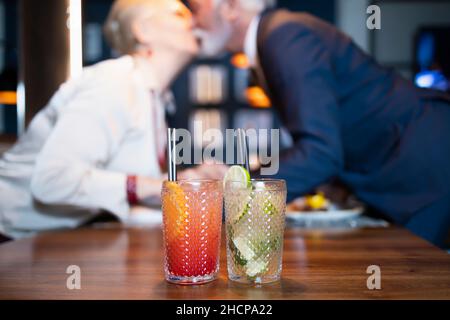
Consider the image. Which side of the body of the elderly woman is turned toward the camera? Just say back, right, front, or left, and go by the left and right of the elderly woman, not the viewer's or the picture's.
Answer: right

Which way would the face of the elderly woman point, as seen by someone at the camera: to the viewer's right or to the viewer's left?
to the viewer's right

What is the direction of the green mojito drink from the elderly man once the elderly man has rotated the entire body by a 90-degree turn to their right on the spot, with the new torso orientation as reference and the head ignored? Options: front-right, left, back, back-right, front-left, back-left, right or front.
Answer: back

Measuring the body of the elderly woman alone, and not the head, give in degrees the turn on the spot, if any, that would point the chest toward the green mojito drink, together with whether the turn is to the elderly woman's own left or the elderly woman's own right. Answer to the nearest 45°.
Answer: approximately 90° to the elderly woman's own right

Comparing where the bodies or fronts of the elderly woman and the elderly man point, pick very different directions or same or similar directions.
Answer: very different directions

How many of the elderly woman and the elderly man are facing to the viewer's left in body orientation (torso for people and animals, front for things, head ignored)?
1

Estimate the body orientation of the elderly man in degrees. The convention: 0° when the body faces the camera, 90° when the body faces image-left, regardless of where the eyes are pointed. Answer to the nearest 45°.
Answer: approximately 90°

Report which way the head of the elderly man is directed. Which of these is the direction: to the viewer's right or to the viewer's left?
to the viewer's left

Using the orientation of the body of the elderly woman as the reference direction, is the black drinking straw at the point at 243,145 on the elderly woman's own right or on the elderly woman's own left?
on the elderly woman's own right

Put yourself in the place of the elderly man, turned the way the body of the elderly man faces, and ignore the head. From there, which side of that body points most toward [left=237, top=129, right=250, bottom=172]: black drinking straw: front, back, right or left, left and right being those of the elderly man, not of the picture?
left
